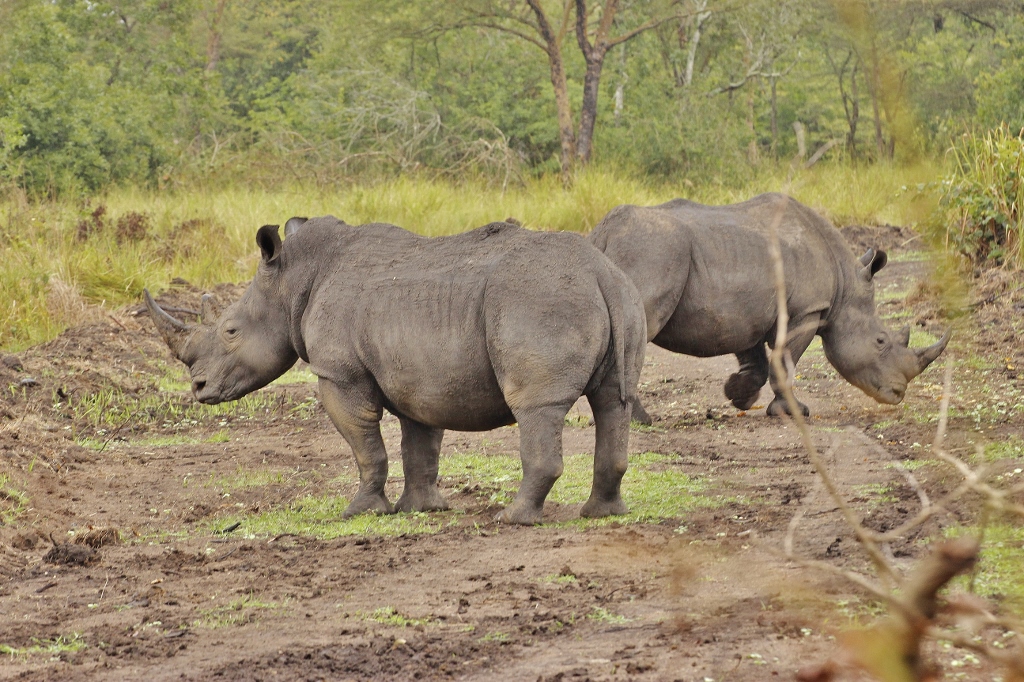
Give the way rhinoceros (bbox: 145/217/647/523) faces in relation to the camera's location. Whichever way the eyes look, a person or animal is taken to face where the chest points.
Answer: facing away from the viewer and to the left of the viewer

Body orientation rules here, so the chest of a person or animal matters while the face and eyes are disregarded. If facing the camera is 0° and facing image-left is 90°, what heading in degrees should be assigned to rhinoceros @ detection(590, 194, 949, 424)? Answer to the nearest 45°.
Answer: approximately 270°

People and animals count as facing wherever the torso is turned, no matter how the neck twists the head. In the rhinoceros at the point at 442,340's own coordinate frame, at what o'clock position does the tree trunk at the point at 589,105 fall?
The tree trunk is roughly at 2 o'clock from the rhinoceros.

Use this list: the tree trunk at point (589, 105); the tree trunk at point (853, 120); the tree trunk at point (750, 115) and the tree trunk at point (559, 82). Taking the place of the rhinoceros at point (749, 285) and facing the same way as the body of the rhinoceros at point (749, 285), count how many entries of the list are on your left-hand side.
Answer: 4

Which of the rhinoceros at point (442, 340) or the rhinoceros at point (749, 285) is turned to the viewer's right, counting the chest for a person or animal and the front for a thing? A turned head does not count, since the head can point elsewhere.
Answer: the rhinoceros at point (749, 285)

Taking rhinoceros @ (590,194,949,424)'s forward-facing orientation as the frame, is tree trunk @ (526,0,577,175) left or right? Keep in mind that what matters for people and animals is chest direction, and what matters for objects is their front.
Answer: on its left

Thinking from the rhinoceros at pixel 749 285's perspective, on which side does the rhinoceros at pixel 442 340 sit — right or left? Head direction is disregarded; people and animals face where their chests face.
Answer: on its right

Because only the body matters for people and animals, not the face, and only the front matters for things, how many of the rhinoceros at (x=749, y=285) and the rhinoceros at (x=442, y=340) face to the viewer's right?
1

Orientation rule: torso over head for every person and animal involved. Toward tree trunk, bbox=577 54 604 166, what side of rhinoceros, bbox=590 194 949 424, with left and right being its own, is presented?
left

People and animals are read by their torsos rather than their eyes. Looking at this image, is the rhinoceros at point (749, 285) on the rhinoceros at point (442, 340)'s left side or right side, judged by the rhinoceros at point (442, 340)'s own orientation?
on its right

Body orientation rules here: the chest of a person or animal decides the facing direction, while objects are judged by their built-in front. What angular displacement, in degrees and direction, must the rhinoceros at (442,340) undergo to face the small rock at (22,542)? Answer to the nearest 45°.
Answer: approximately 45° to its left

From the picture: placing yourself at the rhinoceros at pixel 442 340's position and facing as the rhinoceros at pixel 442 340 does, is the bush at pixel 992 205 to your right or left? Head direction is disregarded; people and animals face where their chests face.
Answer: on your right

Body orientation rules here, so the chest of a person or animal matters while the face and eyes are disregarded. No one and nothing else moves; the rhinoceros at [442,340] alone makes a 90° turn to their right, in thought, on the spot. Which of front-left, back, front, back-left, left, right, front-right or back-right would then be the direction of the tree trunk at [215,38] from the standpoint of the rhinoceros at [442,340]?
front-left

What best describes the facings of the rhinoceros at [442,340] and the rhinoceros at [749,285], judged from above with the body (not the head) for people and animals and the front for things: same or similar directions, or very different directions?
very different directions
